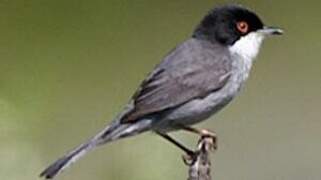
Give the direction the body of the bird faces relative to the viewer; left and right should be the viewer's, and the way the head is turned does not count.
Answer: facing to the right of the viewer
